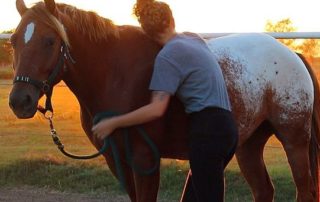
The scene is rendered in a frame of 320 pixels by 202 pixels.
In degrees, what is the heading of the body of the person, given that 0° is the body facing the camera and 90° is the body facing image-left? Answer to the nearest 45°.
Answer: approximately 135°

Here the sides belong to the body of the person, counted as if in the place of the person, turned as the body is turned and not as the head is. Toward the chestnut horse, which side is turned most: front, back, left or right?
front

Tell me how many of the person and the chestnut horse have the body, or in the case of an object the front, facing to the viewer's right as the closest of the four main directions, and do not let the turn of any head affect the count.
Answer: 0

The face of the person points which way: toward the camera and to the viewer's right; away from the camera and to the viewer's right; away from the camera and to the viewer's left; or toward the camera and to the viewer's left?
away from the camera and to the viewer's left

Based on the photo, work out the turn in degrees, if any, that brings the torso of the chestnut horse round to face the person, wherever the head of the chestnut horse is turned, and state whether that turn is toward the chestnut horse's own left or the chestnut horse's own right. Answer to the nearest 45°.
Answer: approximately 135° to the chestnut horse's own left

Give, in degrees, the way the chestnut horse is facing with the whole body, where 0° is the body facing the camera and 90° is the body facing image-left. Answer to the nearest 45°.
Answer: approximately 90°
